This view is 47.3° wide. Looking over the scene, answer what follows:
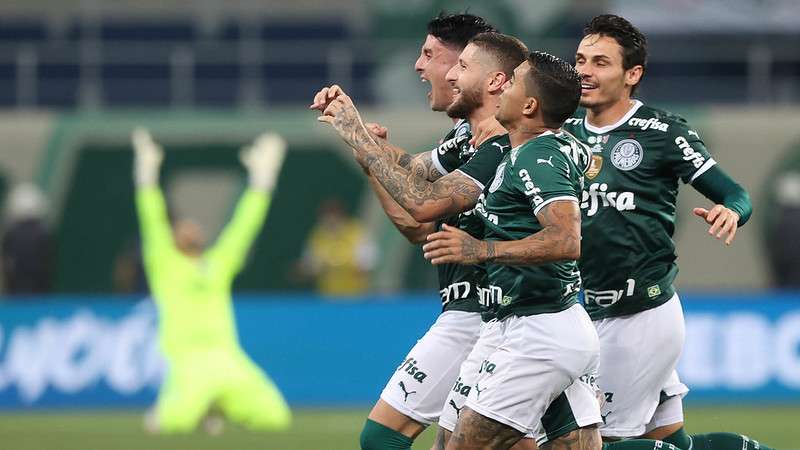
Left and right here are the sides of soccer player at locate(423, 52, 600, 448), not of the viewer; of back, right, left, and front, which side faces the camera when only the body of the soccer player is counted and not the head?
left

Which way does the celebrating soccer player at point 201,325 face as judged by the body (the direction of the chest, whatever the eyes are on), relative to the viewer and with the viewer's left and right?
facing the viewer

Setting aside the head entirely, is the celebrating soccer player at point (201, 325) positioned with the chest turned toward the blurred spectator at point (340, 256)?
no

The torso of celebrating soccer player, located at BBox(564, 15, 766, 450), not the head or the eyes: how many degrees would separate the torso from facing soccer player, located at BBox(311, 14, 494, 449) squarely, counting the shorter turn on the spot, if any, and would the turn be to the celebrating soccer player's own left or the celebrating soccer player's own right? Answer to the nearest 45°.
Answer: approximately 45° to the celebrating soccer player's own right

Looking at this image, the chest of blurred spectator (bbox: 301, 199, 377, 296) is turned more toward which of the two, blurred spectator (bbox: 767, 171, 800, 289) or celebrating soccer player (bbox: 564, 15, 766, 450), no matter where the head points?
the celebrating soccer player

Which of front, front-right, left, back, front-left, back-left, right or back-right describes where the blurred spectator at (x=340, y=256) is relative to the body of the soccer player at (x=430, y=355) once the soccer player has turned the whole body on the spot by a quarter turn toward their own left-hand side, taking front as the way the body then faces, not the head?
back

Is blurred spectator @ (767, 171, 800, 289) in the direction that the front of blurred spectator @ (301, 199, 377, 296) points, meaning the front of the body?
no

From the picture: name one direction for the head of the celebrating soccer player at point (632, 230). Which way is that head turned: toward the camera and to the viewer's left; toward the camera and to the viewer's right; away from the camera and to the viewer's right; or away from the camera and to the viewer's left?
toward the camera and to the viewer's left

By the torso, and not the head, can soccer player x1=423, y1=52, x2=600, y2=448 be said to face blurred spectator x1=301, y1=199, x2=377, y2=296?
no

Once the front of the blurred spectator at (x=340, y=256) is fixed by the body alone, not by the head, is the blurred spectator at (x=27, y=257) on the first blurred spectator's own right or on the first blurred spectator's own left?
on the first blurred spectator's own right

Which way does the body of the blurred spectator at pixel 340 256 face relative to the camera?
toward the camera

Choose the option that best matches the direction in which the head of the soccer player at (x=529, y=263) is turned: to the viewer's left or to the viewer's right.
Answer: to the viewer's left

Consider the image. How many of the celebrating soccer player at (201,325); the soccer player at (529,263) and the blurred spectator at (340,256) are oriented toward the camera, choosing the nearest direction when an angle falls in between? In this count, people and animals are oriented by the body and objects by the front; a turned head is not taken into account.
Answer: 2

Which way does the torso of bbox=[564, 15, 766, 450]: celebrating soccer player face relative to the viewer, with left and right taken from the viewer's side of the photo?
facing the viewer and to the left of the viewer

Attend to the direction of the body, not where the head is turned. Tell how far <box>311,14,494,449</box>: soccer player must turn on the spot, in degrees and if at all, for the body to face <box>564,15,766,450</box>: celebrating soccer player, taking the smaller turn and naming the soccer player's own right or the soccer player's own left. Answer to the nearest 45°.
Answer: approximately 180°

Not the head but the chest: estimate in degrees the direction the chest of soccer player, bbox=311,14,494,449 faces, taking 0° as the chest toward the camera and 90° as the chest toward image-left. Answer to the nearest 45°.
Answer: approximately 90°

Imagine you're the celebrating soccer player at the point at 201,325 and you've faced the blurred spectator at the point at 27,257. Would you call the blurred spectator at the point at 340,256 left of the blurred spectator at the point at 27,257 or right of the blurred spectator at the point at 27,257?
right
